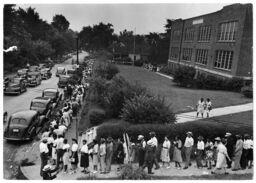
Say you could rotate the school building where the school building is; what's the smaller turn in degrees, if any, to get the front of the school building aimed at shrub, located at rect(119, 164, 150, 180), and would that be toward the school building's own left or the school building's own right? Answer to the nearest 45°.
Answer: approximately 45° to the school building's own left

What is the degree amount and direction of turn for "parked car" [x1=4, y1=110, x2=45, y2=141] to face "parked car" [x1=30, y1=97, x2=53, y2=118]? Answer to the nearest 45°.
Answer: approximately 45° to its left

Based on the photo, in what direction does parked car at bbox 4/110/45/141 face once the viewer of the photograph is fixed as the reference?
facing away from the viewer and to the right of the viewer

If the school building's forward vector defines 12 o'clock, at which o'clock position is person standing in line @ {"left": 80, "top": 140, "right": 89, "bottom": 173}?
The person standing in line is roughly at 11 o'clock from the school building.

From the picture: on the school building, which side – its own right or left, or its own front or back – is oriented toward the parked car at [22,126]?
front
